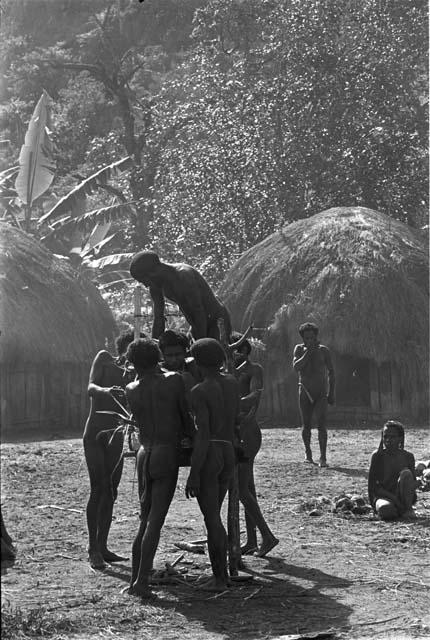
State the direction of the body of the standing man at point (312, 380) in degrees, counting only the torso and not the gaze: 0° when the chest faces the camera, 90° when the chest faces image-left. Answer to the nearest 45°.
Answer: approximately 0°

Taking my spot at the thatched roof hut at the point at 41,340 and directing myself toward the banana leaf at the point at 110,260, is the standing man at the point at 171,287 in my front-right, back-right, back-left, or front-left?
back-right

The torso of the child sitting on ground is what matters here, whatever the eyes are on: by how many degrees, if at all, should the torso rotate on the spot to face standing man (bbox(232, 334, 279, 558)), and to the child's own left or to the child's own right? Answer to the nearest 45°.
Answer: approximately 45° to the child's own right

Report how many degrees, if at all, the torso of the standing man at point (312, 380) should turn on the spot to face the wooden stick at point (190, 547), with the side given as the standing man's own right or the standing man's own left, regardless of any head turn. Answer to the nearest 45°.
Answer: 0° — they already face it

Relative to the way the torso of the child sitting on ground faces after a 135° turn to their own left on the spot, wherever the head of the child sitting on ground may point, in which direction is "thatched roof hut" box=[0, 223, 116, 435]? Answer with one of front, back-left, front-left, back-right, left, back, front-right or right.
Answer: left

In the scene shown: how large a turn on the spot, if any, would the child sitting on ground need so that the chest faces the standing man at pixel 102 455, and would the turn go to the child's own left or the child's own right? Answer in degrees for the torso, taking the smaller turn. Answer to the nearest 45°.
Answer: approximately 45° to the child's own right

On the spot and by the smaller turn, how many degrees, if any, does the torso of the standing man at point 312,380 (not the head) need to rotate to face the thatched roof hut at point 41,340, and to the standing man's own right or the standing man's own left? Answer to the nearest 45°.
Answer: approximately 135° to the standing man's own right

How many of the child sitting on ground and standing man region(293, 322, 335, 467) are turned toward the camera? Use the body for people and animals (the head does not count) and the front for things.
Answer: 2

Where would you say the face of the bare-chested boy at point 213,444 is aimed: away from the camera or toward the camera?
away from the camera

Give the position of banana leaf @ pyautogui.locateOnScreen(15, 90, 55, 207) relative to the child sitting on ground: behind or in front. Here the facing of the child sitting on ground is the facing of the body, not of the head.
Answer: behind

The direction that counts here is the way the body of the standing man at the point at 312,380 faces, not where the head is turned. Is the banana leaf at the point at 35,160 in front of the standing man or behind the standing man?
behind

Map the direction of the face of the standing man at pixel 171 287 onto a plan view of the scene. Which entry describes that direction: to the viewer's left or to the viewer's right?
to the viewer's left
